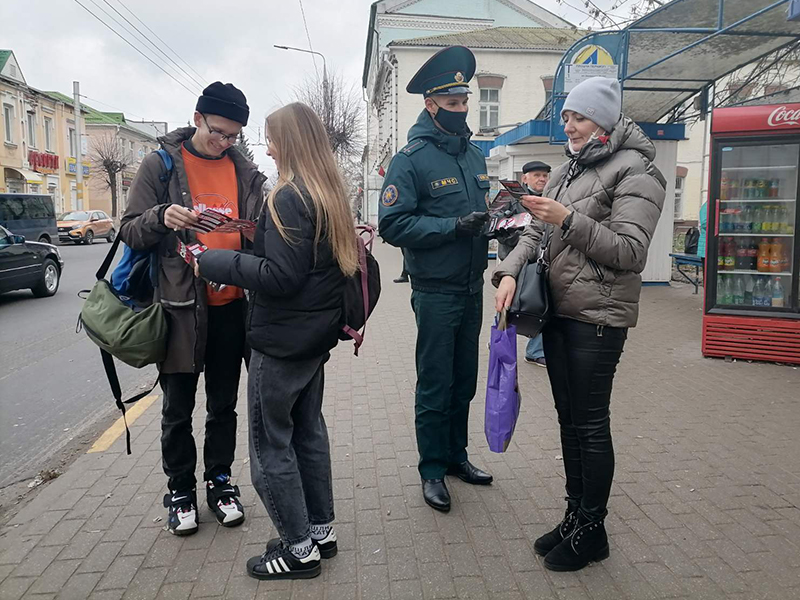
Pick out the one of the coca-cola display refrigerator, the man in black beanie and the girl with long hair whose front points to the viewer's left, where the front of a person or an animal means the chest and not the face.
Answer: the girl with long hair

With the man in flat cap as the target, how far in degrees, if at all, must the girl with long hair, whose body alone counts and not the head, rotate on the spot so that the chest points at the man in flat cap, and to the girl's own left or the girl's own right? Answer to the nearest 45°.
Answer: approximately 135° to the girl's own right

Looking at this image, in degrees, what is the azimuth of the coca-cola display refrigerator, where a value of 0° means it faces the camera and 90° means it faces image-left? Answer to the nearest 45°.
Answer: approximately 0°

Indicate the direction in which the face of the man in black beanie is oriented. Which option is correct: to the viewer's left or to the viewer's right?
to the viewer's right

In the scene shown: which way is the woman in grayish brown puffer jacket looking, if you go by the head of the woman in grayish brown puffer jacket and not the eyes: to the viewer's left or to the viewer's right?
to the viewer's left

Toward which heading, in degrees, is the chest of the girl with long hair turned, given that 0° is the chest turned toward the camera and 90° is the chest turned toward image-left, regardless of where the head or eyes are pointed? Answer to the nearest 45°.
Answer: approximately 90°

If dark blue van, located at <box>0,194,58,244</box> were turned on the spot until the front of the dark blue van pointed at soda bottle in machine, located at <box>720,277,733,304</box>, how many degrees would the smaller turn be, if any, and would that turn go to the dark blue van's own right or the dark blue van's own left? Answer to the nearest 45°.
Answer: approximately 90° to the dark blue van's own left

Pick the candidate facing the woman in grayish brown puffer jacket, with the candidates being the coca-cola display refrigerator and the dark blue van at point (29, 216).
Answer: the coca-cola display refrigerator
